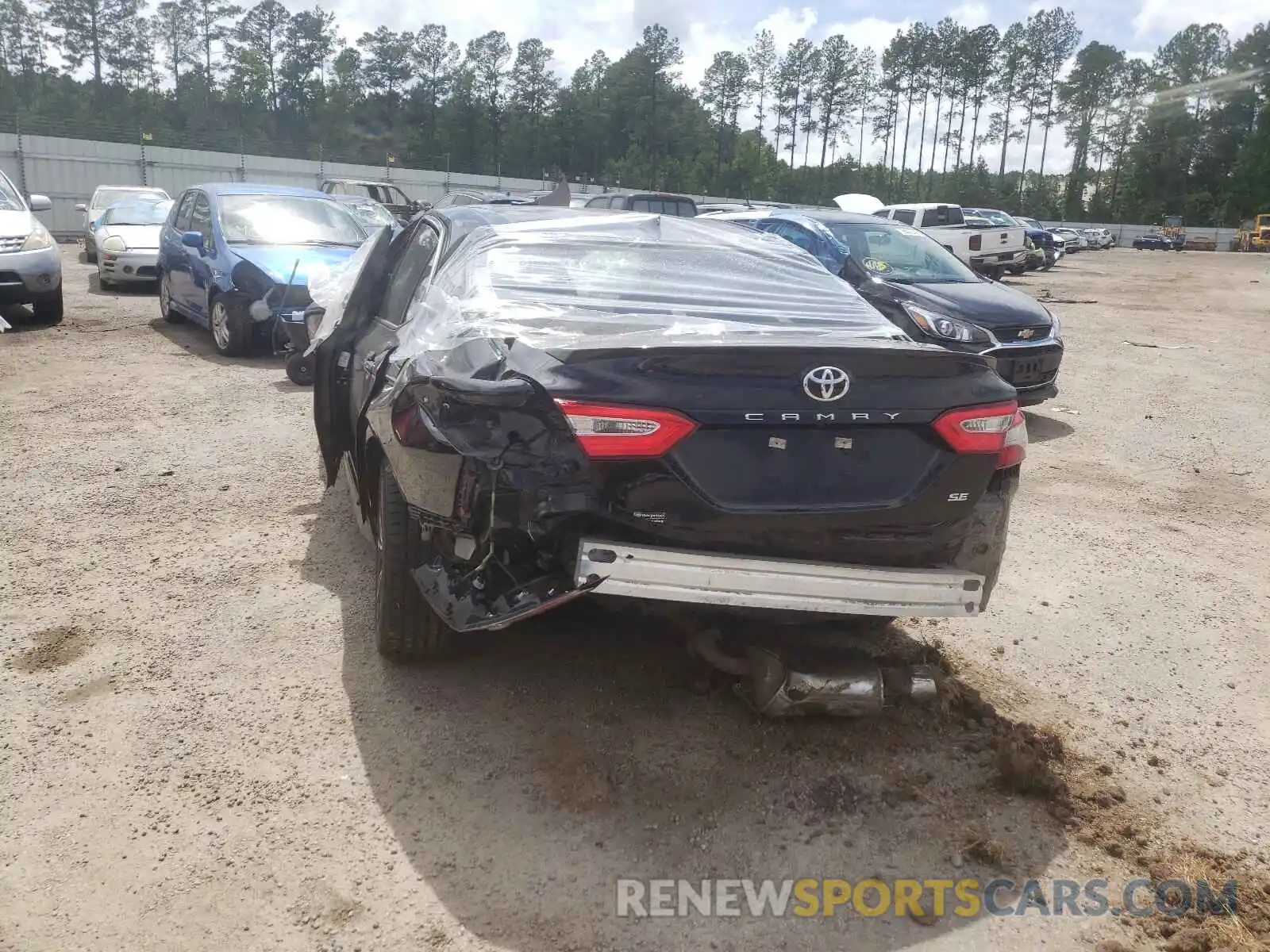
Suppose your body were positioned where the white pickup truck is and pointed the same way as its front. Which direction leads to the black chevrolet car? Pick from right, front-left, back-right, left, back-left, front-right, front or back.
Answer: back-left

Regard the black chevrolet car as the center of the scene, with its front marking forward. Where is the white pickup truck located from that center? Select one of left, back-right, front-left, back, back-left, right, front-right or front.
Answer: back-left

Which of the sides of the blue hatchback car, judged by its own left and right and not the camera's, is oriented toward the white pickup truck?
left

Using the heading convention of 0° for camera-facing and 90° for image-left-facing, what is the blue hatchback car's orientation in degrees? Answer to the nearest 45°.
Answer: approximately 315°

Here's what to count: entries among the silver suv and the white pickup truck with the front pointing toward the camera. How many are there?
1

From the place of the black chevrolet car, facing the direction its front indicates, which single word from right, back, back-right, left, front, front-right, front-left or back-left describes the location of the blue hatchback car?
back-right

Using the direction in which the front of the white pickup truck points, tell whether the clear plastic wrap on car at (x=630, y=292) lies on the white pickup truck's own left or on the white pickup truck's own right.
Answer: on the white pickup truck's own left

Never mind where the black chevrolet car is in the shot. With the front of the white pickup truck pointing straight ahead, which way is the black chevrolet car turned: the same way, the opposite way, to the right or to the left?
the opposite way

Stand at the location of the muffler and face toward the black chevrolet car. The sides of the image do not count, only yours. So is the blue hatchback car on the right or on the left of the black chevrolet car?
left

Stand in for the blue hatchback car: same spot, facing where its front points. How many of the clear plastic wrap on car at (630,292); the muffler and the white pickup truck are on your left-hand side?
1

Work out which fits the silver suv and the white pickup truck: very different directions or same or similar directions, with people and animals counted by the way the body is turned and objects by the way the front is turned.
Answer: very different directions

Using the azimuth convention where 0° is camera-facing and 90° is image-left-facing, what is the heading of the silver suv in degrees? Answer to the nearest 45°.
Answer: approximately 0°
